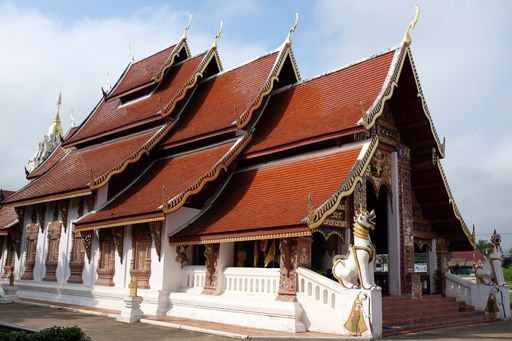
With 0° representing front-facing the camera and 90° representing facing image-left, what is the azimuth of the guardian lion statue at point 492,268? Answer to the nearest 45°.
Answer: approximately 315°

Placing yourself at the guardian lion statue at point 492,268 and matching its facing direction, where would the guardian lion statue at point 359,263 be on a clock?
the guardian lion statue at point 359,263 is roughly at 2 o'clock from the guardian lion statue at point 492,268.

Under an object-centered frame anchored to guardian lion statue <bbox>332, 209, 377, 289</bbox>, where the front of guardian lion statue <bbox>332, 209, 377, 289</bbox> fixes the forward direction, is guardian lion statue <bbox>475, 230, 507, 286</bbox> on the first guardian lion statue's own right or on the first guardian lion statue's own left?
on the first guardian lion statue's own left

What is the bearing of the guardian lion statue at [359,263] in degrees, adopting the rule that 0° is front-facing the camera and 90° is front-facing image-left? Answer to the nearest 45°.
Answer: approximately 315°

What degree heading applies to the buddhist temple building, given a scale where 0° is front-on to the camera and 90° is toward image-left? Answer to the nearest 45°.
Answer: approximately 315°
